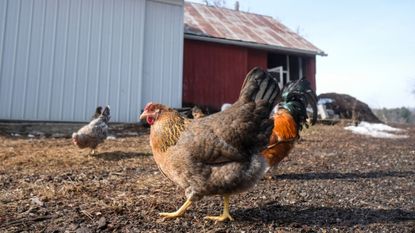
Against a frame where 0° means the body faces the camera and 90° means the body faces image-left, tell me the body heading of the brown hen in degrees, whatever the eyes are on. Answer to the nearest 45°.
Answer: approximately 90°

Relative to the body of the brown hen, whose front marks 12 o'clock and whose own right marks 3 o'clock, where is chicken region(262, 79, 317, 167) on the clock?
The chicken is roughly at 4 o'clock from the brown hen.

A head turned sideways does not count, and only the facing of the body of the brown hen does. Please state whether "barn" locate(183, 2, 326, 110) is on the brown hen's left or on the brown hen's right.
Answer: on the brown hen's right
